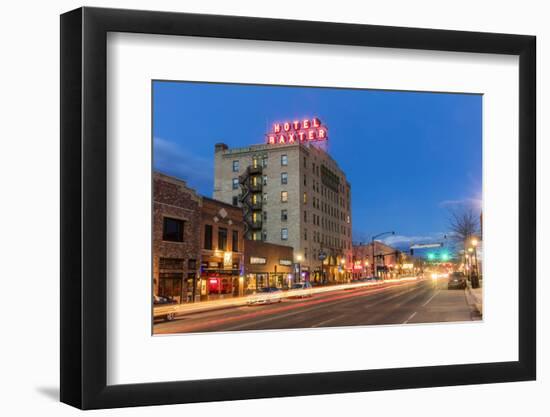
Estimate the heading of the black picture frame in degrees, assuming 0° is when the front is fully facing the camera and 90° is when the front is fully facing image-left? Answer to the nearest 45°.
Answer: approximately 315°
